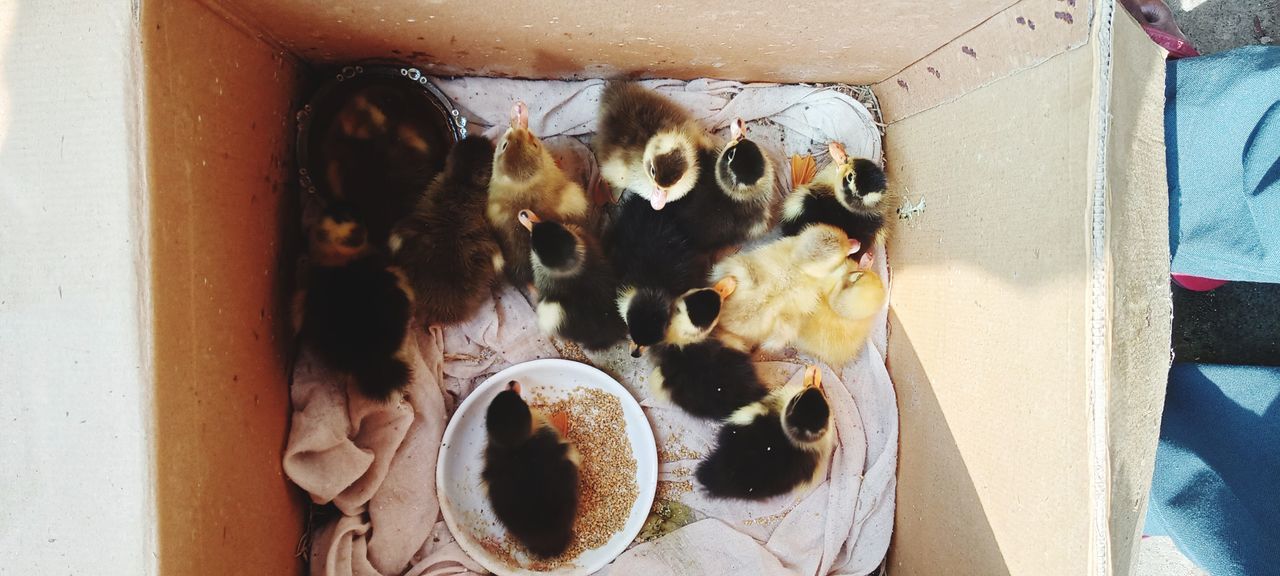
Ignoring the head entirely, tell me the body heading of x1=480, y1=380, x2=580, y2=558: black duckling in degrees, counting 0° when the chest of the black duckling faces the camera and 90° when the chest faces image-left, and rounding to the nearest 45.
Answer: approximately 180°

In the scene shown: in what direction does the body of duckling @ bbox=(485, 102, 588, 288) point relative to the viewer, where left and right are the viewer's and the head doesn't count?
facing away from the viewer

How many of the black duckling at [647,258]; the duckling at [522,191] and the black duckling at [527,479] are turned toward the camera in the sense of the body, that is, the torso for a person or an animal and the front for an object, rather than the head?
1

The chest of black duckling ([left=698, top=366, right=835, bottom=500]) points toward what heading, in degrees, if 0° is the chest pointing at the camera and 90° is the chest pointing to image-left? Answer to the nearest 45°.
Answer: approximately 225°

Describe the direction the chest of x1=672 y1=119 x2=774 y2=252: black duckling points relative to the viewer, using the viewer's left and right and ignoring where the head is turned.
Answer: facing away from the viewer and to the right of the viewer

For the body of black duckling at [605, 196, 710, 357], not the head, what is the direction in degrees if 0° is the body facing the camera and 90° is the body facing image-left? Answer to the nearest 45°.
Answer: approximately 0°

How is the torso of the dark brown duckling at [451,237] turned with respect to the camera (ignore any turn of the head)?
away from the camera

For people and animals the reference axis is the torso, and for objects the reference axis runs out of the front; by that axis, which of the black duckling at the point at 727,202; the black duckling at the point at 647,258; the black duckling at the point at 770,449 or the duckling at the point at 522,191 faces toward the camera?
the black duckling at the point at 647,258
